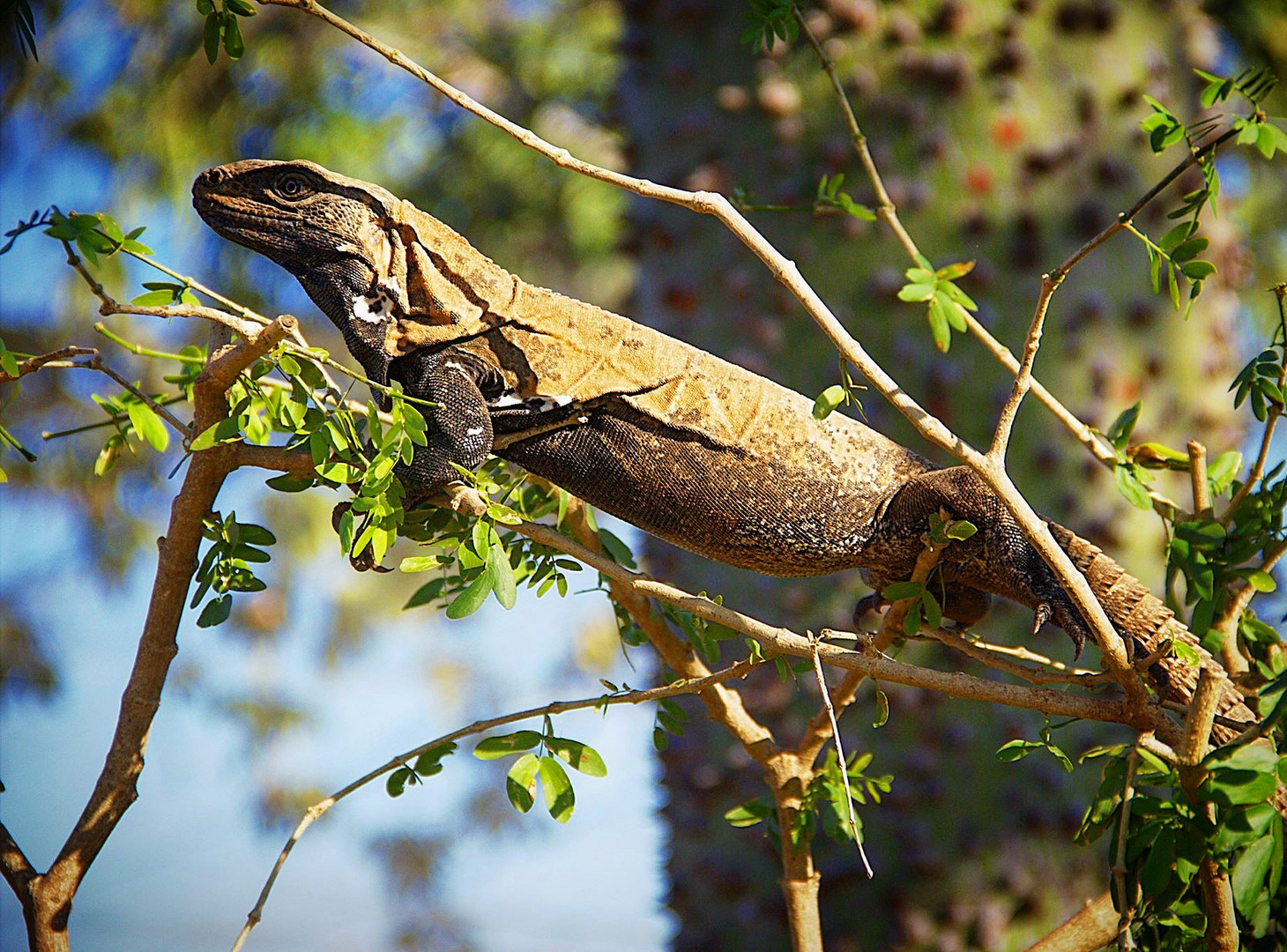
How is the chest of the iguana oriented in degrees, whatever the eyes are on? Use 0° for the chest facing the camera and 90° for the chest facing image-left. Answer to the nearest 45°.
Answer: approximately 90°
